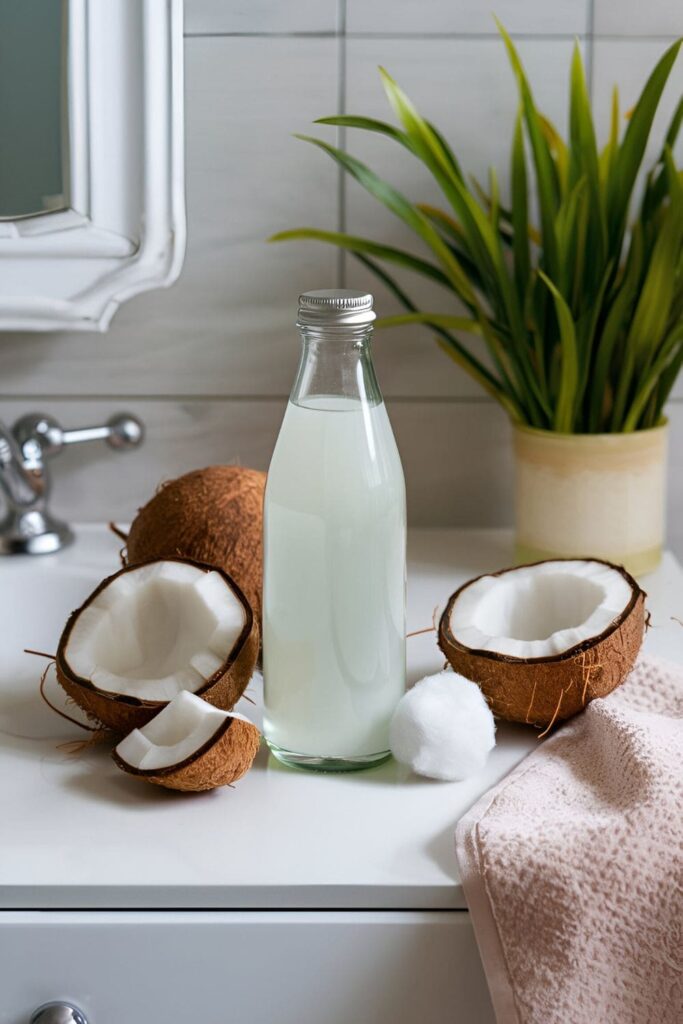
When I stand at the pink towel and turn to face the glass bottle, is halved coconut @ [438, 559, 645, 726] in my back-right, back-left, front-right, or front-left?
front-right

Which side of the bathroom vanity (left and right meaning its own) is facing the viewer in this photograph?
front

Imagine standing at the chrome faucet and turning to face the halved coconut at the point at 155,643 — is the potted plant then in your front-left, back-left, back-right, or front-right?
front-left

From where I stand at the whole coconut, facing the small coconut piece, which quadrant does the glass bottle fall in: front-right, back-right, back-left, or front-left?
front-left

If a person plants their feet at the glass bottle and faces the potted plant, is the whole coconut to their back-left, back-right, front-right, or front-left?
front-left
